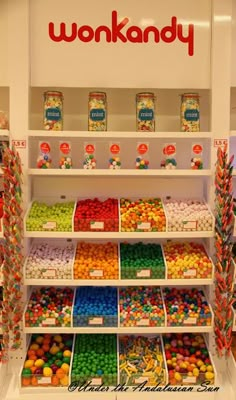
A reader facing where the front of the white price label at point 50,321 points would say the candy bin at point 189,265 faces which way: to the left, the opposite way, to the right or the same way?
the same way

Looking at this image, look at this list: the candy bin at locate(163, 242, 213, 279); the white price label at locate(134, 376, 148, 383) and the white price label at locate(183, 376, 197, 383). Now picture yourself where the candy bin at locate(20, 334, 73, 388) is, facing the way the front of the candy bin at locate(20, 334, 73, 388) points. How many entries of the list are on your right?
0

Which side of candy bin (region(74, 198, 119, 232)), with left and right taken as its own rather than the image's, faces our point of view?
front

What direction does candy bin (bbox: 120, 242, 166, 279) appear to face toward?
toward the camera

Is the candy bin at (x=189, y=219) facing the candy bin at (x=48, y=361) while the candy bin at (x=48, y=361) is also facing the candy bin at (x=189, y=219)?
no

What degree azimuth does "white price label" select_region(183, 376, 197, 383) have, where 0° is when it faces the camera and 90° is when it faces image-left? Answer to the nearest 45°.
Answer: approximately 0°

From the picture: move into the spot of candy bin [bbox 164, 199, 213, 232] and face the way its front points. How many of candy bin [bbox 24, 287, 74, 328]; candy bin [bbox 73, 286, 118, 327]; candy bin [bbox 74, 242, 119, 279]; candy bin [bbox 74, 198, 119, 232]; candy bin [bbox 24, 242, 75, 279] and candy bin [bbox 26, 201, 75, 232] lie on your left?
0

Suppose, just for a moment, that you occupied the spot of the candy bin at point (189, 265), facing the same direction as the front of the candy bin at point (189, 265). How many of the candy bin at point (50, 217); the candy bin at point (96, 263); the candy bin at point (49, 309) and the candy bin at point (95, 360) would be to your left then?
0

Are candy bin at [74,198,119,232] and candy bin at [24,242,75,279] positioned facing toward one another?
no

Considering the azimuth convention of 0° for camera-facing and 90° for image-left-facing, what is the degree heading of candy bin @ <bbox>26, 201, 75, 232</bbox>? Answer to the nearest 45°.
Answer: approximately 0°

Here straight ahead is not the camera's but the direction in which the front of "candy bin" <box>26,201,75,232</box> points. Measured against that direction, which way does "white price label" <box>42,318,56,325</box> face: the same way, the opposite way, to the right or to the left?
the same way

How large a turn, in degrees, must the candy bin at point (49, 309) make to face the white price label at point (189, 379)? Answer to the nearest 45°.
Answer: approximately 90° to its left

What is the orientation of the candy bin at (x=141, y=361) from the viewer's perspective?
toward the camera

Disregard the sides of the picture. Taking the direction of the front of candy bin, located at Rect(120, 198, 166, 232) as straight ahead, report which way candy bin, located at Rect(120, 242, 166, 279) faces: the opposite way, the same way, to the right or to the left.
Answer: the same way
